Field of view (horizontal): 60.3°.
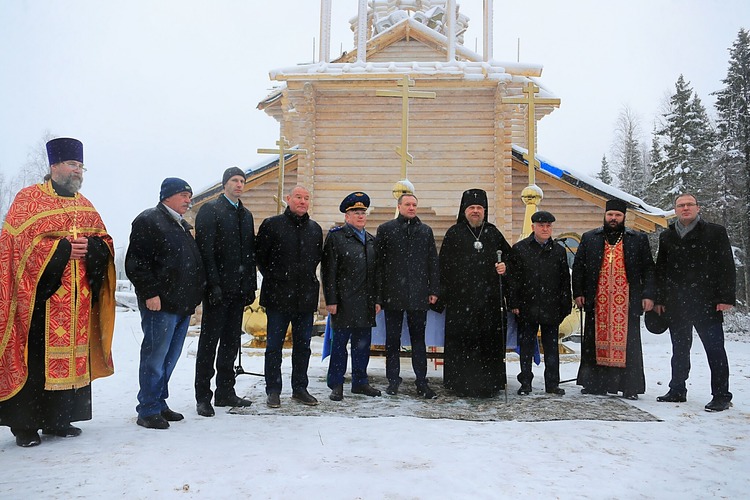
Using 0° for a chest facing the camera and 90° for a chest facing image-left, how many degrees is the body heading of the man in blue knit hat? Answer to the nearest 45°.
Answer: approximately 315°

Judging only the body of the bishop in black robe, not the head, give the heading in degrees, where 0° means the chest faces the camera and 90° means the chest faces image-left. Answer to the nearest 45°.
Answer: approximately 0°

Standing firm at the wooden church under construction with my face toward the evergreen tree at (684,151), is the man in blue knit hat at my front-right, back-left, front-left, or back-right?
back-right

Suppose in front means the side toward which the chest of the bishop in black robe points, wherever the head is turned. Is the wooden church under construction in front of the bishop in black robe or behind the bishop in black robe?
behind
